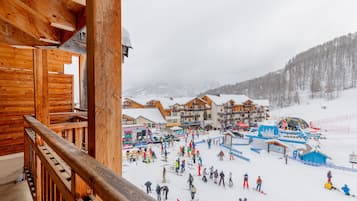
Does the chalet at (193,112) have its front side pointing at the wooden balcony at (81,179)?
yes

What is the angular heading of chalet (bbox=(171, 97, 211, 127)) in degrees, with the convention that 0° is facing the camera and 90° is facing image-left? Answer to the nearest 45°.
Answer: approximately 0°

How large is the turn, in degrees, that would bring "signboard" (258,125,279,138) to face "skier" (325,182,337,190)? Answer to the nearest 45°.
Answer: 0° — it already faces them

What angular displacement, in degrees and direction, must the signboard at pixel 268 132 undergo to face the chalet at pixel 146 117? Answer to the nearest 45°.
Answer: approximately 90° to its right

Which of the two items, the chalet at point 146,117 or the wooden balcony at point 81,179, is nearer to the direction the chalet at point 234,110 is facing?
the wooden balcony

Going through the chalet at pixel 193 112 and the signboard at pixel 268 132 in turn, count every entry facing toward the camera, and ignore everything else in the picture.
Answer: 2

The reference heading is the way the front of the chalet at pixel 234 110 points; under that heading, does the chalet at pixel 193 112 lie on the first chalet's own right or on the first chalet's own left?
on the first chalet's own right

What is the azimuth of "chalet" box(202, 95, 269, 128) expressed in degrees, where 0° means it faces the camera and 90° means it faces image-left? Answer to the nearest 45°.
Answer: approximately 315°

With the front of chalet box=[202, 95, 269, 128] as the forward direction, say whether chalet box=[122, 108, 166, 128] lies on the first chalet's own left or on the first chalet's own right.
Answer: on the first chalet's own right

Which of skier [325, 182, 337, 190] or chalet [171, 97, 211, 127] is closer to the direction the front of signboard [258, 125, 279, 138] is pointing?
the skier

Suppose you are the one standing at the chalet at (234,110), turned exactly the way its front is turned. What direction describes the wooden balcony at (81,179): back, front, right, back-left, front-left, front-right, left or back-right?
front-right
